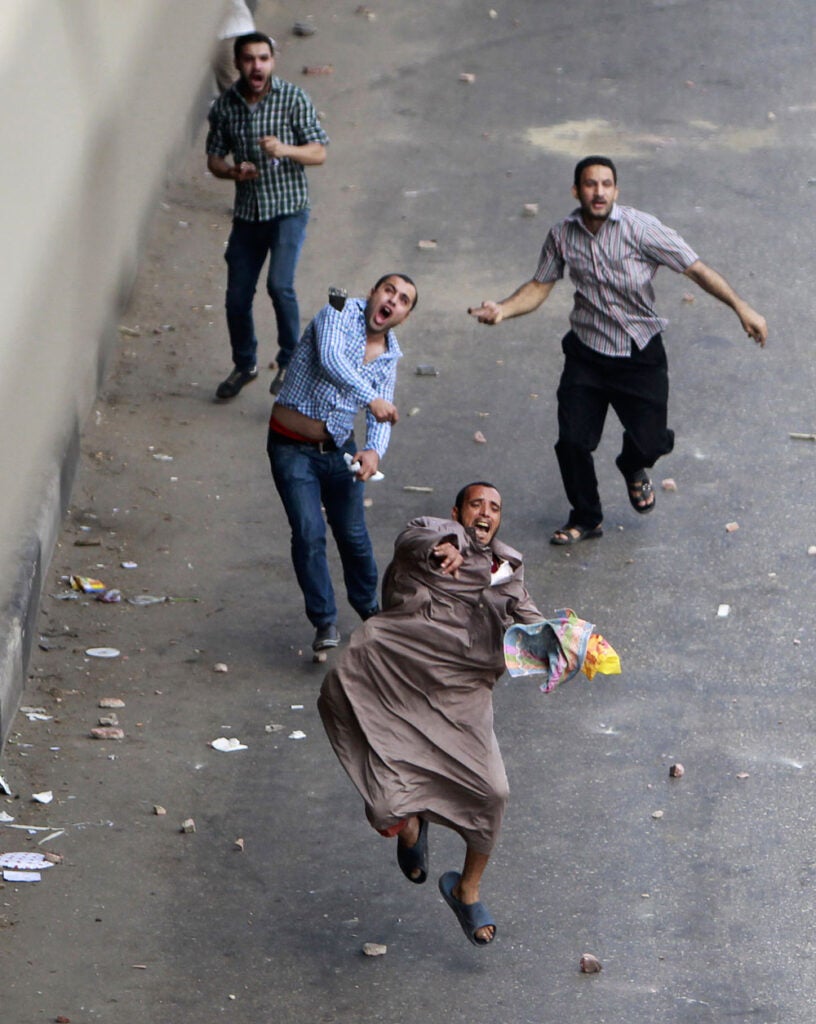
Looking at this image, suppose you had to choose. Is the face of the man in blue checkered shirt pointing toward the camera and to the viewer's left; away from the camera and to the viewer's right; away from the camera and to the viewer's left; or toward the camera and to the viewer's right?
toward the camera and to the viewer's right

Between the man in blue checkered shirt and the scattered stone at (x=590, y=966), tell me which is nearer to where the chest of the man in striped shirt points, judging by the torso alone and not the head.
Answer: the scattered stone

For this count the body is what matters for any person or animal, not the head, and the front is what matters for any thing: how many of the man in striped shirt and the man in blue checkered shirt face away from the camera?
0

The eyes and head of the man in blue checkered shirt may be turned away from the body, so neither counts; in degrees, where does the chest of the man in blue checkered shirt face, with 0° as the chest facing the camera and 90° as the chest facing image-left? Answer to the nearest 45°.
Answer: approximately 315°

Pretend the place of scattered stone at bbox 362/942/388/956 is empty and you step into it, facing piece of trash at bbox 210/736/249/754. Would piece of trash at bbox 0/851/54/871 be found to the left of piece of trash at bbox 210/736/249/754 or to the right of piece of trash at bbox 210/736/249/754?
left

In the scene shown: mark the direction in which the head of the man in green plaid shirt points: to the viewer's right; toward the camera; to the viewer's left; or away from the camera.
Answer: toward the camera

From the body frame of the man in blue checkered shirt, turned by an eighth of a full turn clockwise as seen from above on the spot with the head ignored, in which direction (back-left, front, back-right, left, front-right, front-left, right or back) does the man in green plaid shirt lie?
back

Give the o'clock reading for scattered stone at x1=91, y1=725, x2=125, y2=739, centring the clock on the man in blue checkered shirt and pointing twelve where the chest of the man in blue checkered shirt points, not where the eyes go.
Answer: The scattered stone is roughly at 3 o'clock from the man in blue checkered shirt.

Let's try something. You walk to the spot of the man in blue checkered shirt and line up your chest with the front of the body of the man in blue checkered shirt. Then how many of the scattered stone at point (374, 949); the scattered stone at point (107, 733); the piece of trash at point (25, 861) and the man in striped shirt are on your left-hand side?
1

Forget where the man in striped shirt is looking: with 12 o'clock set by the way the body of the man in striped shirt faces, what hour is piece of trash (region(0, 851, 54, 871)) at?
The piece of trash is roughly at 1 o'clock from the man in striped shirt.

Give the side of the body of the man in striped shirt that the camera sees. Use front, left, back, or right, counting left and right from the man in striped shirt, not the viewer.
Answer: front

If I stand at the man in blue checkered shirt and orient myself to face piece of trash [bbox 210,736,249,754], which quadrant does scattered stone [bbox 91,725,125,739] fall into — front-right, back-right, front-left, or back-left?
front-right

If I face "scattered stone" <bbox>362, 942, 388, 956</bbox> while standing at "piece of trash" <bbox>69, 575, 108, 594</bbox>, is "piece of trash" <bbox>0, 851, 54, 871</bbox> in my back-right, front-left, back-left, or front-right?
front-right

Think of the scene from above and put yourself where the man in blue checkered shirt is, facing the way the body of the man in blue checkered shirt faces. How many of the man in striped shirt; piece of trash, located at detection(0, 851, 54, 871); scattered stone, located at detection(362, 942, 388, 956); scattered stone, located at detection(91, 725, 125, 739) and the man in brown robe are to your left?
1

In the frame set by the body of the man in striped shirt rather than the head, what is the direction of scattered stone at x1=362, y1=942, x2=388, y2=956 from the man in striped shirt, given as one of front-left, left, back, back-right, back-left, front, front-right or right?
front
